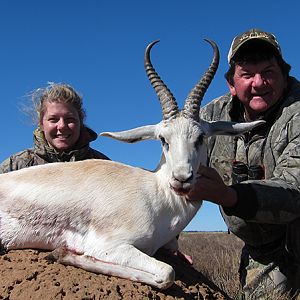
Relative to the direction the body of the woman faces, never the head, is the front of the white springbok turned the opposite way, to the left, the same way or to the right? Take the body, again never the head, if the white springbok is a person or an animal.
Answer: to the left

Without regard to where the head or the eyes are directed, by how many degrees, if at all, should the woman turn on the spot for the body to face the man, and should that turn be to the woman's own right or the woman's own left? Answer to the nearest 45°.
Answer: approximately 90° to the woman's own left

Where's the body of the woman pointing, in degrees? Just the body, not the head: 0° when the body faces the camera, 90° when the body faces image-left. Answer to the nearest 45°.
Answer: approximately 0°

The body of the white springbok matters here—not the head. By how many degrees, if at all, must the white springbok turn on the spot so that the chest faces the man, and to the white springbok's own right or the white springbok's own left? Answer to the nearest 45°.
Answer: approximately 45° to the white springbok's own left

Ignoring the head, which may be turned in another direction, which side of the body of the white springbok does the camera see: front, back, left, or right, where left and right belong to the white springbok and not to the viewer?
right

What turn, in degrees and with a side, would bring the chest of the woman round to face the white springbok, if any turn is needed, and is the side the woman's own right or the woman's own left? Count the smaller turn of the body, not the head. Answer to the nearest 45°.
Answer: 0° — they already face it

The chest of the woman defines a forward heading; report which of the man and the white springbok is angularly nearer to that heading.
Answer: the white springbok

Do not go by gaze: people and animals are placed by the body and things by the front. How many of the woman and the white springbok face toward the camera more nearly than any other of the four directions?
1
